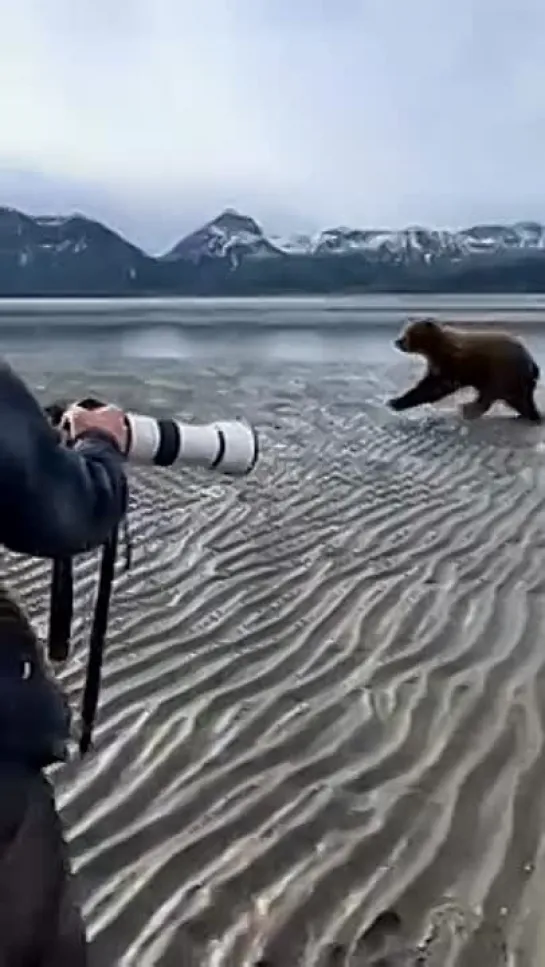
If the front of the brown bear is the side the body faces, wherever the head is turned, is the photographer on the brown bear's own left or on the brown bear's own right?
on the brown bear's own left

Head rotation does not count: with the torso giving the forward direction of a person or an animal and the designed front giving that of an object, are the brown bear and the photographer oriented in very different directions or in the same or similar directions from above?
very different directions

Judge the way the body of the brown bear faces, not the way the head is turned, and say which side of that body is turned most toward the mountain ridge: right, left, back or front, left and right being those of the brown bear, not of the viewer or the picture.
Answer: right

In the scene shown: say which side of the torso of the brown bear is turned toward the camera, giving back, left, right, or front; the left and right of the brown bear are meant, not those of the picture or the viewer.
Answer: left

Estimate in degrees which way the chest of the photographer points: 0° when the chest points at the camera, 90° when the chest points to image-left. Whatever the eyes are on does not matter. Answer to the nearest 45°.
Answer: approximately 270°

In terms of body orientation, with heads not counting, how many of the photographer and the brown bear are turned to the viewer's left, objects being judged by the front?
1

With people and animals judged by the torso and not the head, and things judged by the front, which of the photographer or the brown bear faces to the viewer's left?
the brown bear

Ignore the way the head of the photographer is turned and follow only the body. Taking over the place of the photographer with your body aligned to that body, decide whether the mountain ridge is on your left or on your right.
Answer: on your left
